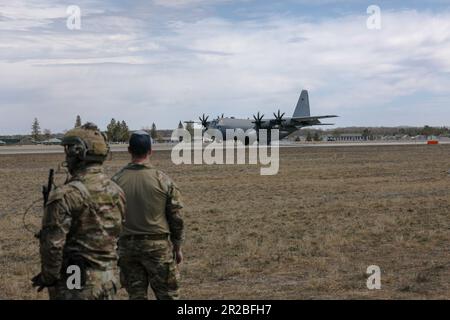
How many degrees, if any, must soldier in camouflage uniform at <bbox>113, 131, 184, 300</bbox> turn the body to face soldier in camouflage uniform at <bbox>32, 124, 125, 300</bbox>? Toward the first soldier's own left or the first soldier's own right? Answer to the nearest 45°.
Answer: approximately 135° to the first soldier's own left

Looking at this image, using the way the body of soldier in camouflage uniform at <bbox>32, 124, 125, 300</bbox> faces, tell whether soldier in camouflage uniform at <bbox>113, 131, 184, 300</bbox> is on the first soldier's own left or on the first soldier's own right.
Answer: on the first soldier's own right

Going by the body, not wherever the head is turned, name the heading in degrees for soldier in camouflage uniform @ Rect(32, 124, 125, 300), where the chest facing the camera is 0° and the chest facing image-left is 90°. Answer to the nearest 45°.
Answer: approximately 135°

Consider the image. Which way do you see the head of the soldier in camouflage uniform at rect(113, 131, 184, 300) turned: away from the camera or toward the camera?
away from the camera

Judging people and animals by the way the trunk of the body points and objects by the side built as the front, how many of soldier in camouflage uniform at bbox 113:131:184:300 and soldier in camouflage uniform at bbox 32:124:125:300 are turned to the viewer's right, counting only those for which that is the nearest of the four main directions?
0

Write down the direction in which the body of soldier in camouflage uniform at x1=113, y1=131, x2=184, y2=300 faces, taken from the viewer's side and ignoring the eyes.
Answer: away from the camera
